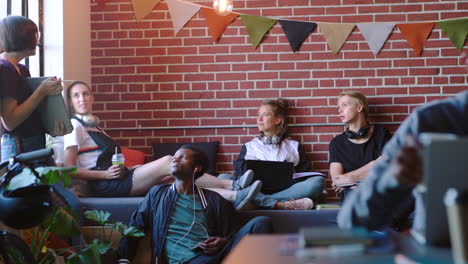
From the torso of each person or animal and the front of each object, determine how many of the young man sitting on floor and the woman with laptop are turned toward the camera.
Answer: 2

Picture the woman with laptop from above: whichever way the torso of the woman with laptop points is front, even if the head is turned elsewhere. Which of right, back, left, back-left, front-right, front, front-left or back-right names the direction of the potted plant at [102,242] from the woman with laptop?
front-right

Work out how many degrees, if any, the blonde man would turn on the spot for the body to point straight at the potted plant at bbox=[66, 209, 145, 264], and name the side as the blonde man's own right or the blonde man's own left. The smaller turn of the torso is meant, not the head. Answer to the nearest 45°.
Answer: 0° — they already face it

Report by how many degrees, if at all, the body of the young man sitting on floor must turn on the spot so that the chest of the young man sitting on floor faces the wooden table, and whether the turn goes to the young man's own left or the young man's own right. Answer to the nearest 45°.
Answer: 0° — they already face it

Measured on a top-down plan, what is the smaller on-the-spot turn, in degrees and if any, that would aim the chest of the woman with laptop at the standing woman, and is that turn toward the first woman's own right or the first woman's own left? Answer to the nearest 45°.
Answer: approximately 45° to the first woman's own right

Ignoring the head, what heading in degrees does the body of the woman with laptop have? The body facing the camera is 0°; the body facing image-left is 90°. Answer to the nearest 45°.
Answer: approximately 0°

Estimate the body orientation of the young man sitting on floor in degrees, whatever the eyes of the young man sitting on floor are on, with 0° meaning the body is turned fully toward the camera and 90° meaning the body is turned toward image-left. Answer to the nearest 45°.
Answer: approximately 0°
